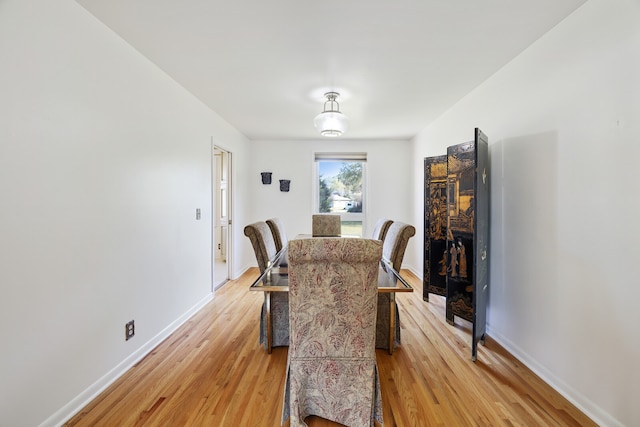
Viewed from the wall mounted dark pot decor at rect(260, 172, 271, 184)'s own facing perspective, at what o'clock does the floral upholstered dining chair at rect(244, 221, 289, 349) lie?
The floral upholstered dining chair is roughly at 12 o'clock from the wall mounted dark pot decor.

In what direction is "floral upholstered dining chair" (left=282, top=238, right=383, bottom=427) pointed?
away from the camera

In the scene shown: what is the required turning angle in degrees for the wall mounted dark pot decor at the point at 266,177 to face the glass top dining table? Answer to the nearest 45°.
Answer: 0° — it already faces it

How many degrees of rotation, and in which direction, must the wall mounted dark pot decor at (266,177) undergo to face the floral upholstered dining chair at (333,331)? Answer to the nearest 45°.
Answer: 0° — it already faces it

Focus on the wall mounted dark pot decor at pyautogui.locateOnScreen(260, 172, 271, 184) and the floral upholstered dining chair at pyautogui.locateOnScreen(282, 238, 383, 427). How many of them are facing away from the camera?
1

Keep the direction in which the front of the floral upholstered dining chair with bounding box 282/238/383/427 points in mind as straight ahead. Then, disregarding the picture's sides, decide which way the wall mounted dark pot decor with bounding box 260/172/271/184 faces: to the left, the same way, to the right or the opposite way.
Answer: the opposite way

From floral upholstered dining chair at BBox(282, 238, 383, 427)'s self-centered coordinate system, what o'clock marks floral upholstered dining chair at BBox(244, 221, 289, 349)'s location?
floral upholstered dining chair at BBox(244, 221, 289, 349) is roughly at 11 o'clock from floral upholstered dining chair at BBox(282, 238, 383, 427).

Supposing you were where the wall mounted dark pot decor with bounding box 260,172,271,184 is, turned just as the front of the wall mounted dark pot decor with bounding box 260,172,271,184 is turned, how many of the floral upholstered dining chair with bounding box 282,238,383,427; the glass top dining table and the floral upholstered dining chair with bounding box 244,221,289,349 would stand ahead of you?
3

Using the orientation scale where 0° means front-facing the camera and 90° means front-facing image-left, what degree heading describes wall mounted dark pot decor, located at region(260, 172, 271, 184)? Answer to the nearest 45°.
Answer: approximately 0°

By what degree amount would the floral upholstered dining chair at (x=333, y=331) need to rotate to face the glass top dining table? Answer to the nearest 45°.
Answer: approximately 45° to its left
